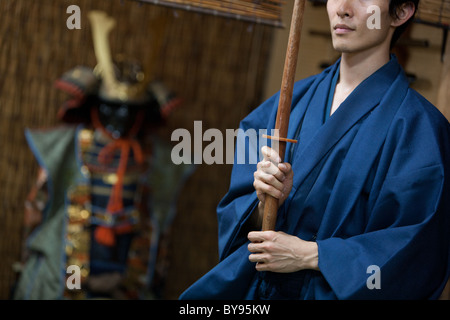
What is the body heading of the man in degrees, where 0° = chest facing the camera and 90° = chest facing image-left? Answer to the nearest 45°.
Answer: approximately 45°
